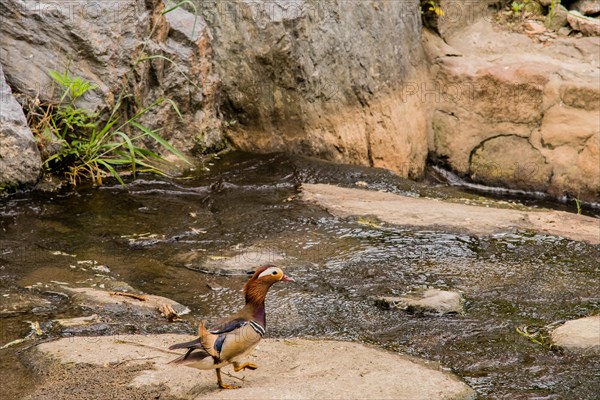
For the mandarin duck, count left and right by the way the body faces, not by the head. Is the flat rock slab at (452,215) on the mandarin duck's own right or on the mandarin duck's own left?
on the mandarin duck's own left

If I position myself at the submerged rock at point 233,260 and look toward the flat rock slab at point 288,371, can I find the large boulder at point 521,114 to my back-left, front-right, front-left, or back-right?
back-left

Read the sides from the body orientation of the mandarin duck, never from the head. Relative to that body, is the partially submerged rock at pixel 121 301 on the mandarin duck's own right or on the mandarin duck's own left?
on the mandarin duck's own left

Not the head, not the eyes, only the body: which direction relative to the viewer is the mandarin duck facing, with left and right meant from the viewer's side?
facing to the right of the viewer

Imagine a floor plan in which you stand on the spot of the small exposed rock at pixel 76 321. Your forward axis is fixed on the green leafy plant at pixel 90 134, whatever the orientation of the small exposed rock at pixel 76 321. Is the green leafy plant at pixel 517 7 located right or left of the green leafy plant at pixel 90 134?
right

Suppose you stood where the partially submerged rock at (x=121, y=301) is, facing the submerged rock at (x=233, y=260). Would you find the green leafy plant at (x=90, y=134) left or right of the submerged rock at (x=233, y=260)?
left

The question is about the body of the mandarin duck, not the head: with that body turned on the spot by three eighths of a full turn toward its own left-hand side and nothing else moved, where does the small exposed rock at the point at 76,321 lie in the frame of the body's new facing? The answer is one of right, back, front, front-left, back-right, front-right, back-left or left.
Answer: front

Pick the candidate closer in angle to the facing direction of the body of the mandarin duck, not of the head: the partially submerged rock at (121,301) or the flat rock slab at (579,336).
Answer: the flat rock slab

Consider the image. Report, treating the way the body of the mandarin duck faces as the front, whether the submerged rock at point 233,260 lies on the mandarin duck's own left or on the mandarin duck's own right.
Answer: on the mandarin duck's own left

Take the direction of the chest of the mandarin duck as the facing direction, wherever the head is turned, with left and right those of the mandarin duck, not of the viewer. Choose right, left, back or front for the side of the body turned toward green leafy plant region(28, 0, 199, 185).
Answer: left

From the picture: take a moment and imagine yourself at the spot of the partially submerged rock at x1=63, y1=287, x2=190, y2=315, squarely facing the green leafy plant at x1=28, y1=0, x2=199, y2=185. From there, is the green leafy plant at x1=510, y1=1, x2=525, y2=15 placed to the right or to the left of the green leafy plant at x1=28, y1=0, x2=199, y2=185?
right
